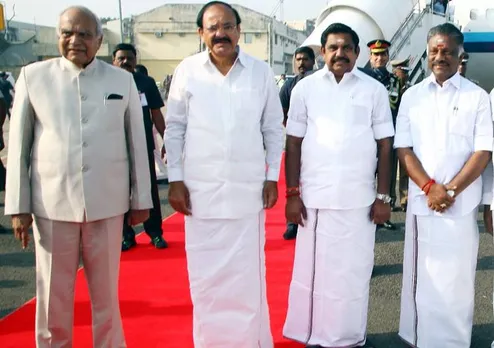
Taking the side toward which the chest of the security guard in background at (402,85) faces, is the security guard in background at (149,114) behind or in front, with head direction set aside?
in front

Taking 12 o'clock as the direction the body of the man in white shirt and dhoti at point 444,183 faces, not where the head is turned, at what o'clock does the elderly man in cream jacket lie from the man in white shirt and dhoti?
The elderly man in cream jacket is roughly at 2 o'clock from the man in white shirt and dhoti.

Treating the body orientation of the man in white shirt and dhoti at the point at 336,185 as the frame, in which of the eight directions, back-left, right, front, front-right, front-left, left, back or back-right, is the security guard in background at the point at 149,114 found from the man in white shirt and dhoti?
back-right

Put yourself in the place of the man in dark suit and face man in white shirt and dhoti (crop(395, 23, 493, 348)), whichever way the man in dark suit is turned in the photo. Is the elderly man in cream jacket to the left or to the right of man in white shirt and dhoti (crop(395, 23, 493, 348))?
right

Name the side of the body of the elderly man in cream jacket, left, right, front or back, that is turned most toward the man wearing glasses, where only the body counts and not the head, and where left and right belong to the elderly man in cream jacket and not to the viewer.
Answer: left

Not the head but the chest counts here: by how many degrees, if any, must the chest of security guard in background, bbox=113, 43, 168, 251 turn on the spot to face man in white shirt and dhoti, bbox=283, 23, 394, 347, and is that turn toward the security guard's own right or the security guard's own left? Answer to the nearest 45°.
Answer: approximately 45° to the security guard's own left

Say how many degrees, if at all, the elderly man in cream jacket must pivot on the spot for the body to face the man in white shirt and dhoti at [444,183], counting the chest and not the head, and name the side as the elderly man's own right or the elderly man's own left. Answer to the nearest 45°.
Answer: approximately 90° to the elderly man's own left

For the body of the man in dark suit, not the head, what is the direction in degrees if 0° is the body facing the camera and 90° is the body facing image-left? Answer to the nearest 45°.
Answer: approximately 0°
